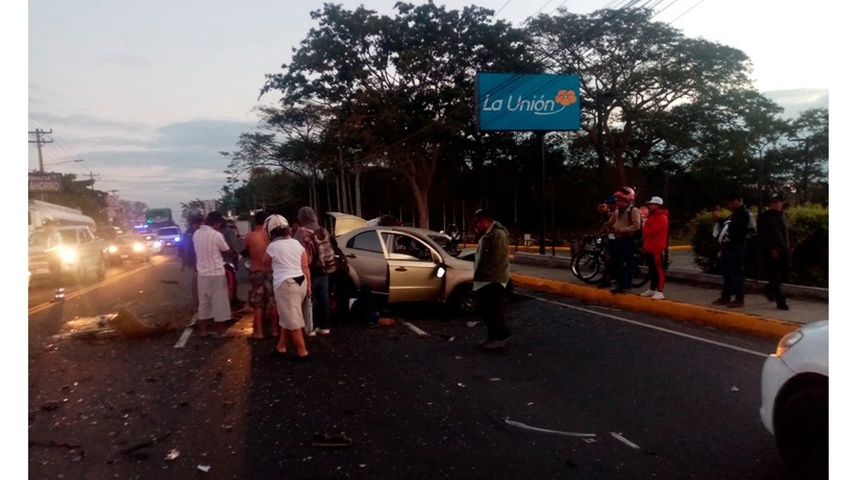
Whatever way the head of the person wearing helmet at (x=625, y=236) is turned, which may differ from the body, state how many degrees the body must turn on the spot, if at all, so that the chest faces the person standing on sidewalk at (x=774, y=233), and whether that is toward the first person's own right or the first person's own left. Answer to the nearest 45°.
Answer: approximately 90° to the first person's own left

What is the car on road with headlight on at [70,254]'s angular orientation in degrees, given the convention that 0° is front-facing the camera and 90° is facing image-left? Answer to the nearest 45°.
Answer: approximately 315°

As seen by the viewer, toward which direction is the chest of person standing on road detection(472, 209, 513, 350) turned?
to the viewer's left

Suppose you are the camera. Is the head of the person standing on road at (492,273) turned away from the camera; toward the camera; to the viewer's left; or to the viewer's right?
to the viewer's left

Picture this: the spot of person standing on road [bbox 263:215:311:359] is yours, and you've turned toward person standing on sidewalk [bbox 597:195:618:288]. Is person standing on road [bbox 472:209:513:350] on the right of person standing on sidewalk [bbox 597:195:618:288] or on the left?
right

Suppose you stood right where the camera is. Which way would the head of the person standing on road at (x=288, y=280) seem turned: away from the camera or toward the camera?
away from the camera

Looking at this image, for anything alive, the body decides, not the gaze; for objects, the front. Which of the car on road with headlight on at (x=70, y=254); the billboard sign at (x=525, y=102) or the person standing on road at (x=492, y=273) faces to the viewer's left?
the person standing on road
